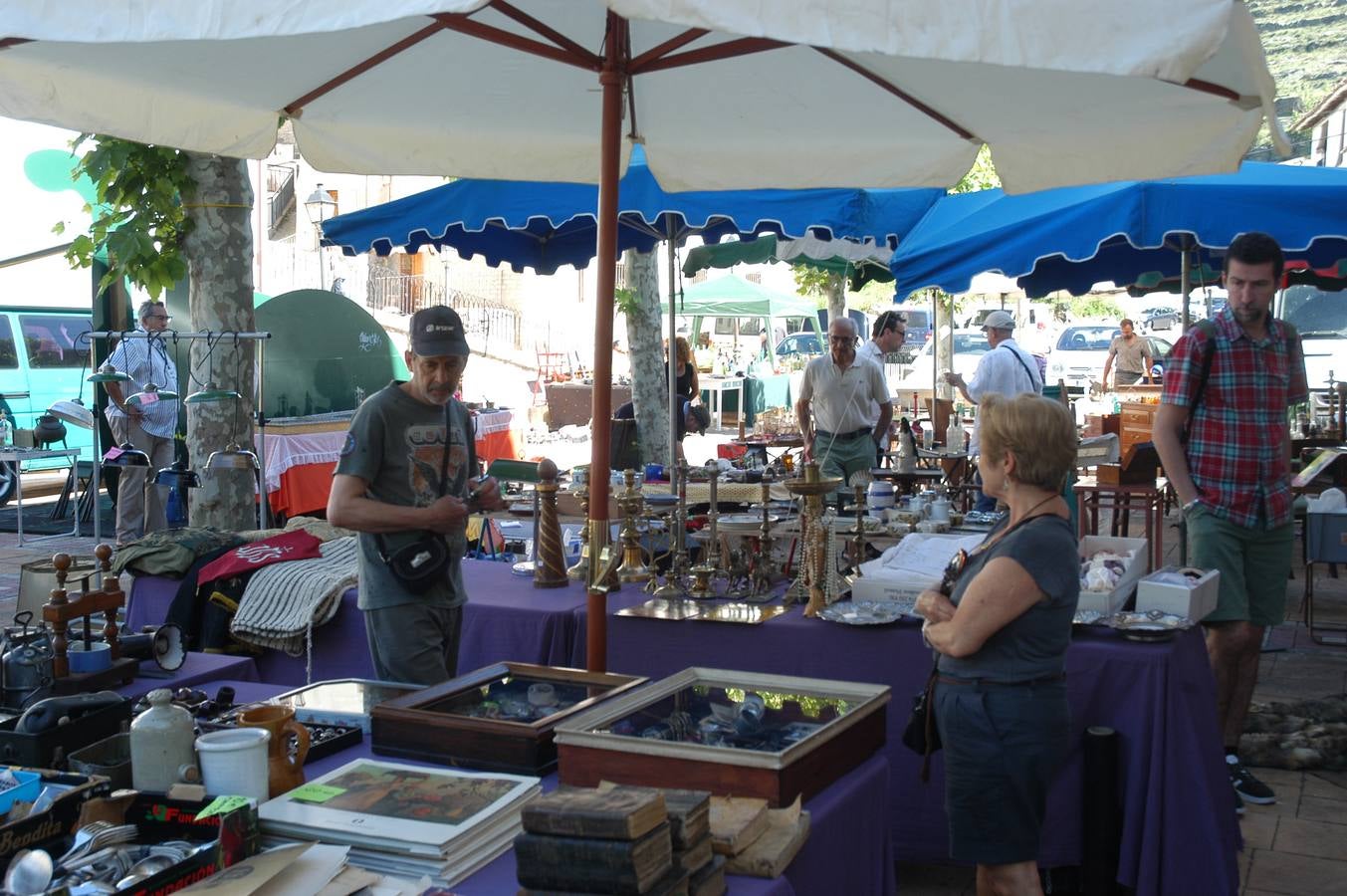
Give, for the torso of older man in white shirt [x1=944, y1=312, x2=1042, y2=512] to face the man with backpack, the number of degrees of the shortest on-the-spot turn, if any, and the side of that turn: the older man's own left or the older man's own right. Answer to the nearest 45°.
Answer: approximately 135° to the older man's own left

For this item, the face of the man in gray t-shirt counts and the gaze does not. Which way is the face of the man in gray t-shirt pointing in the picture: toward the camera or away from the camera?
toward the camera

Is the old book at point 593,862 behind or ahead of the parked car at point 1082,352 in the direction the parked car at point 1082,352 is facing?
ahead

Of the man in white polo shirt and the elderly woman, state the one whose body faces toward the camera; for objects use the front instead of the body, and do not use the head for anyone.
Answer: the man in white polo shirt

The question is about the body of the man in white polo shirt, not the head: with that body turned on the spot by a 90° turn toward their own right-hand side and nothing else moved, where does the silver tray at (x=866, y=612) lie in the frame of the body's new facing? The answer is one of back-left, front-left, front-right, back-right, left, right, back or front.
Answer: left

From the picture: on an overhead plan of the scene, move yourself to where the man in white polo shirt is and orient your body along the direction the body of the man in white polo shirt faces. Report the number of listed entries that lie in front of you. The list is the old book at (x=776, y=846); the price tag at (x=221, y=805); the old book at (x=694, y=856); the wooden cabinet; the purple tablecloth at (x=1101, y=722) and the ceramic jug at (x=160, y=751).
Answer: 5

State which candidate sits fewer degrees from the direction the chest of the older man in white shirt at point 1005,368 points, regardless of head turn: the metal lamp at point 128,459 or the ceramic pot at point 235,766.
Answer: the metal lamp

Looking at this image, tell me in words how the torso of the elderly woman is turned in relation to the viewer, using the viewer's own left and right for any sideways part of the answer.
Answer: facing to the left of the viewer

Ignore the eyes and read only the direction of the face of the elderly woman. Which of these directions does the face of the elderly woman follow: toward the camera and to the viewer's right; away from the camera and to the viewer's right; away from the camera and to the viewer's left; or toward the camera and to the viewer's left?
away from the camera and to the viewer's left

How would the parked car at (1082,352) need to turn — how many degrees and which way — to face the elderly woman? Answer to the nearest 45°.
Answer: approximately 45° to its left

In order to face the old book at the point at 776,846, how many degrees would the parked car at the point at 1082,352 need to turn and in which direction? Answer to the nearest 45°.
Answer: approximately 45° to its left

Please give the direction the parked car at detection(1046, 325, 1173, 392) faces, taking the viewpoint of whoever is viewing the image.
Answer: facing the viewer and to the left of the viewer

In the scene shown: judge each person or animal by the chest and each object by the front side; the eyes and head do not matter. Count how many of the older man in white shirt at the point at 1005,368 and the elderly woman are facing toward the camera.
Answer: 0

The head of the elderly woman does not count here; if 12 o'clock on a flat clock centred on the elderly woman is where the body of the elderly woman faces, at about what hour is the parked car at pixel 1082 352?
The parked car is roughly at 3 o'clock from the elderly woman.

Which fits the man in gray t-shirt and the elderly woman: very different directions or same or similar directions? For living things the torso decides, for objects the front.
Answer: very different directions

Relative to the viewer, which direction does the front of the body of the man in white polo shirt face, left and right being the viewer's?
facing the viewer
